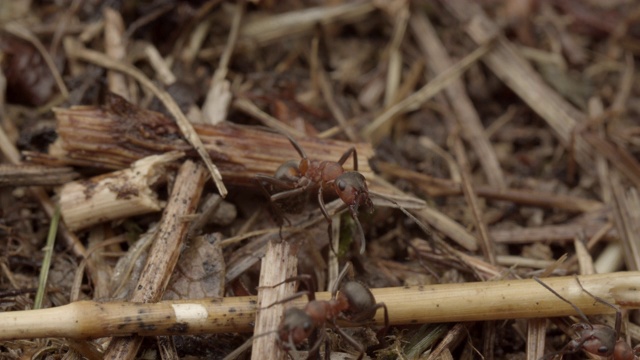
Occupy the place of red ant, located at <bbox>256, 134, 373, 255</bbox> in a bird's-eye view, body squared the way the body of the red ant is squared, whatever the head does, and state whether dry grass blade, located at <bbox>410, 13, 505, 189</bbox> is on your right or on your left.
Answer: on your left

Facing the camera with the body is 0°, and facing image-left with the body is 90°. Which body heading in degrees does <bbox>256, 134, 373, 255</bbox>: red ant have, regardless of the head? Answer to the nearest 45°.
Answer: approximately 315°
